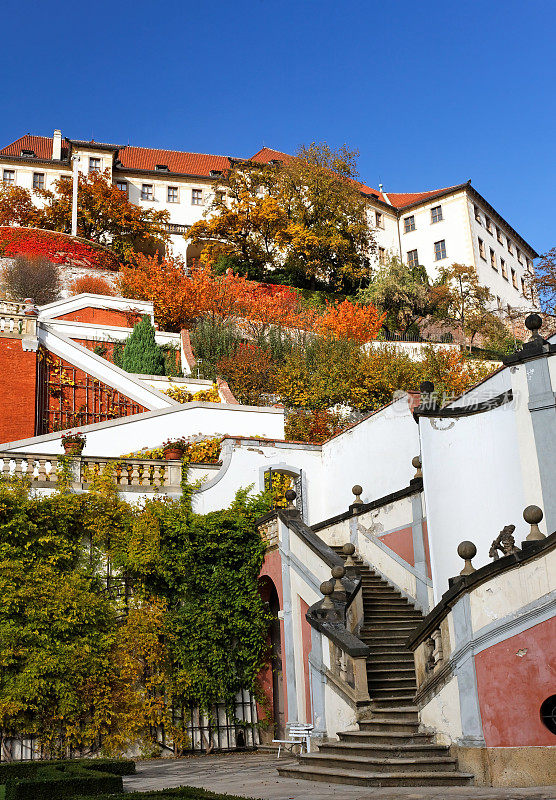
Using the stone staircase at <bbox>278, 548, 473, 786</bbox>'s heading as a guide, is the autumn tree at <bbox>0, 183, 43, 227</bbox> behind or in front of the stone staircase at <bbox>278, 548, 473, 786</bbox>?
behind

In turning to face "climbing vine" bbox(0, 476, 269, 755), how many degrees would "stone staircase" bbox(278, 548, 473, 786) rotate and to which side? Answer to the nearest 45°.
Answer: approximately 135° to its right

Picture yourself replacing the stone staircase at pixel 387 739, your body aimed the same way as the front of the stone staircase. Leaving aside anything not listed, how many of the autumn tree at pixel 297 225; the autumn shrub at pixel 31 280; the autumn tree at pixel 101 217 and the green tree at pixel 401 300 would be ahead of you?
0

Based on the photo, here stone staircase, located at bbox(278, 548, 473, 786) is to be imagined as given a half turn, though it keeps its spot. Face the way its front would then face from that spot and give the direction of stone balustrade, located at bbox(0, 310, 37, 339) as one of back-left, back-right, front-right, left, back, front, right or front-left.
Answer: front-left

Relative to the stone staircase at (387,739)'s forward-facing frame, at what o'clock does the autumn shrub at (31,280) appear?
The autumn shrub is roughly at 5 o'clock from the stone staircase.

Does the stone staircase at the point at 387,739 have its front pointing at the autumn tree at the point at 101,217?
no

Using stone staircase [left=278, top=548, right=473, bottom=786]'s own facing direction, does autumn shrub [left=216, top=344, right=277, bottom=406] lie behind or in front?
behind

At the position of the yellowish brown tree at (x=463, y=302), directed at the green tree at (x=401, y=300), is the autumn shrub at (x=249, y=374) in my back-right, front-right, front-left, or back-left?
front-left

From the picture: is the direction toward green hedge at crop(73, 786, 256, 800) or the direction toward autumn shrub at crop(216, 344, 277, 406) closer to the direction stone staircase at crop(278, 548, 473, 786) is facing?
the green hedge

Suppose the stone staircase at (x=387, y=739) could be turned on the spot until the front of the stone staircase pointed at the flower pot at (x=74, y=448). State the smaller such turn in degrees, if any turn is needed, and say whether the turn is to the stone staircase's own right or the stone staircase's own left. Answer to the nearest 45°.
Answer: approximately 135° to the stone staircase's own right

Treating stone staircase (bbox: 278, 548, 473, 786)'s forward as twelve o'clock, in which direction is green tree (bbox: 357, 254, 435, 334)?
The green tree is roughly at 6 o'clock from the stone staircase.

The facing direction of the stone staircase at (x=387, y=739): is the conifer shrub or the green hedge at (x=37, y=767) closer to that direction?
the green hedge

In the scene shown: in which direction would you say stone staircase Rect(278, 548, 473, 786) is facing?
toward the camera

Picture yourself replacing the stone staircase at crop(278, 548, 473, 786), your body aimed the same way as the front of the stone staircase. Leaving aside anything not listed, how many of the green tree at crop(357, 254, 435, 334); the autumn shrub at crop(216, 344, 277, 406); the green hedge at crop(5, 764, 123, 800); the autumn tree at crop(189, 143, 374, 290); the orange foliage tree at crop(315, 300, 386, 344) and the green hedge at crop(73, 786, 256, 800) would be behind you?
4

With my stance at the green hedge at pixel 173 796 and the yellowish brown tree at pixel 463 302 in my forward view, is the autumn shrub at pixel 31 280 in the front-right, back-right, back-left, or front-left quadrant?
front-left

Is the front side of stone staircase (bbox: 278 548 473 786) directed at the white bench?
no

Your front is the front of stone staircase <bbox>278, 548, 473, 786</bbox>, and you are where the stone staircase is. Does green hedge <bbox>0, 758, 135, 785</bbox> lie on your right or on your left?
on your right

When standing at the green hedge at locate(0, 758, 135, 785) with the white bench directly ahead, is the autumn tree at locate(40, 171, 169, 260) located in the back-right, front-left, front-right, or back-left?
front-left
